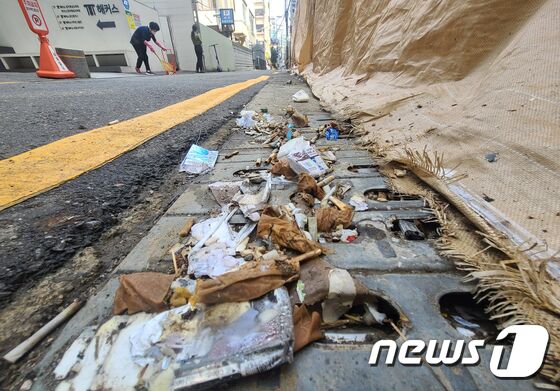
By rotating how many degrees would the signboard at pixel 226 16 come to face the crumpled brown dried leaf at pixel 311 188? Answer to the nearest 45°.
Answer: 0° — it already faces it

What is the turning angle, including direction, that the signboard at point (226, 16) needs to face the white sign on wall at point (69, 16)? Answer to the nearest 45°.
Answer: approximately 45° to its right

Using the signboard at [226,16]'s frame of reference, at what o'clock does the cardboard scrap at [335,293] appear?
The cardboard scrap is roughly at 12 o'clock from the signboard.

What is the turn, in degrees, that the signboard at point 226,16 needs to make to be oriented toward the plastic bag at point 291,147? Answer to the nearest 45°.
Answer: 0° — it already faces it

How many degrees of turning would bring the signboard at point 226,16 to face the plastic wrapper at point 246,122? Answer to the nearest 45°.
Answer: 0° — it already faces it

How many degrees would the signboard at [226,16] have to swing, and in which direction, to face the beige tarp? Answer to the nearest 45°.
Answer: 0° — it already faces it

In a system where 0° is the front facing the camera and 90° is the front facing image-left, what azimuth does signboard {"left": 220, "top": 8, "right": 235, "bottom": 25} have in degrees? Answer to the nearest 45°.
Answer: approximately 0°

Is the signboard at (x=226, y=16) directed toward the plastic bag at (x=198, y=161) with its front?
yes

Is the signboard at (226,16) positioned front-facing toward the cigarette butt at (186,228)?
yes

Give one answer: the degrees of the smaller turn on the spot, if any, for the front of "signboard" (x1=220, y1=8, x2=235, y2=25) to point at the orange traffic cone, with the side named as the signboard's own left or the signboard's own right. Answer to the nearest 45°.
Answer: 0° — it already faces it

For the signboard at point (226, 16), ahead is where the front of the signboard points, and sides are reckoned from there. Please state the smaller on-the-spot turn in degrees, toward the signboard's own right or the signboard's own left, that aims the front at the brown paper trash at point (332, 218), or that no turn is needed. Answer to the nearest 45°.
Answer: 0° — it already faces it

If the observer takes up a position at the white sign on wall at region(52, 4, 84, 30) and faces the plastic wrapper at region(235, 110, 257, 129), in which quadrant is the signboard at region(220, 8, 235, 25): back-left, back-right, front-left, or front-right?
back-left

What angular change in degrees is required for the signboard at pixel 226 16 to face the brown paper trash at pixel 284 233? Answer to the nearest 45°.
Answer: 0° — it already faces it
